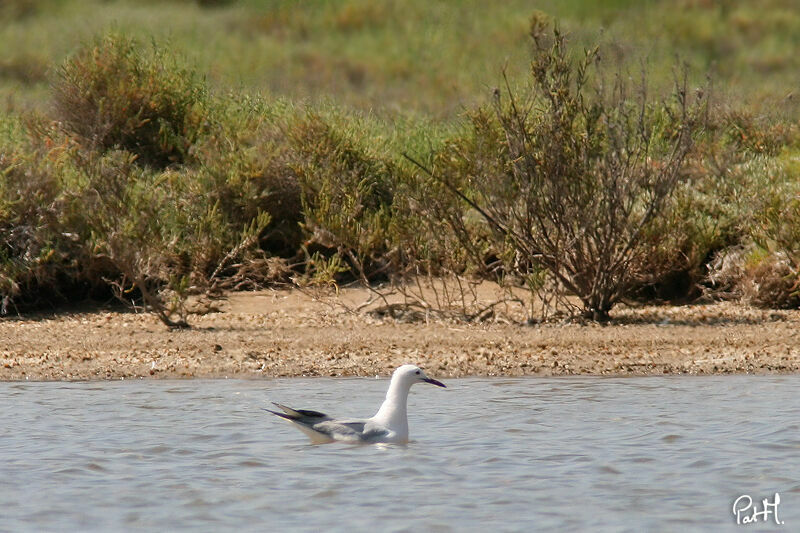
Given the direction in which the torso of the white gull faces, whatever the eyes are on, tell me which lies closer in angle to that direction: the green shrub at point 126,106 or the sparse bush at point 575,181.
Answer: the sparse bush

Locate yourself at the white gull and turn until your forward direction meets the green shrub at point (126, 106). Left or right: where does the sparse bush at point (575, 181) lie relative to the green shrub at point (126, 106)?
right

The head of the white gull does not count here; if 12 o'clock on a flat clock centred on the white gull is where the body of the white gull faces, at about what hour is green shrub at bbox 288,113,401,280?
The green shrub is roughly at 9 o'clock from the white gull.

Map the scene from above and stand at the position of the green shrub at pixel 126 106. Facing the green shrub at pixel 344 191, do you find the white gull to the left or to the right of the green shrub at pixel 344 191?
right

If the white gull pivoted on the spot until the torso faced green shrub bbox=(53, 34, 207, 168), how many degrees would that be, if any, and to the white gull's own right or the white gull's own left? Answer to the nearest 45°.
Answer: approximately 90° to the white gull's own left

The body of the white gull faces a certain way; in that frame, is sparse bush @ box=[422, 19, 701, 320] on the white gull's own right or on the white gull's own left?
on the white gull's own left

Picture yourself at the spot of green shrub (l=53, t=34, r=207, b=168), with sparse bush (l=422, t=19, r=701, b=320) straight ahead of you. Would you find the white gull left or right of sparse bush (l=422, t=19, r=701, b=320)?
right

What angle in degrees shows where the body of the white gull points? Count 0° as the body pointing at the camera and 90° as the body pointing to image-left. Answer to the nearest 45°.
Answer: approximately 270°
